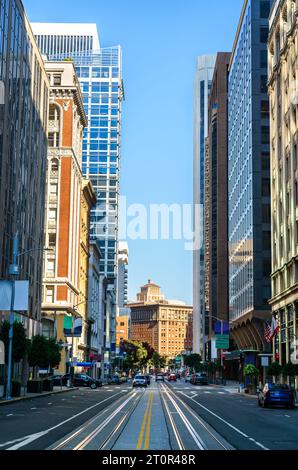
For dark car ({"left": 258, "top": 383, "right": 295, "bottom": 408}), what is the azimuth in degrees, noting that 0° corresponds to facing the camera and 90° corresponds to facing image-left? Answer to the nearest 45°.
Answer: approximately 180°
